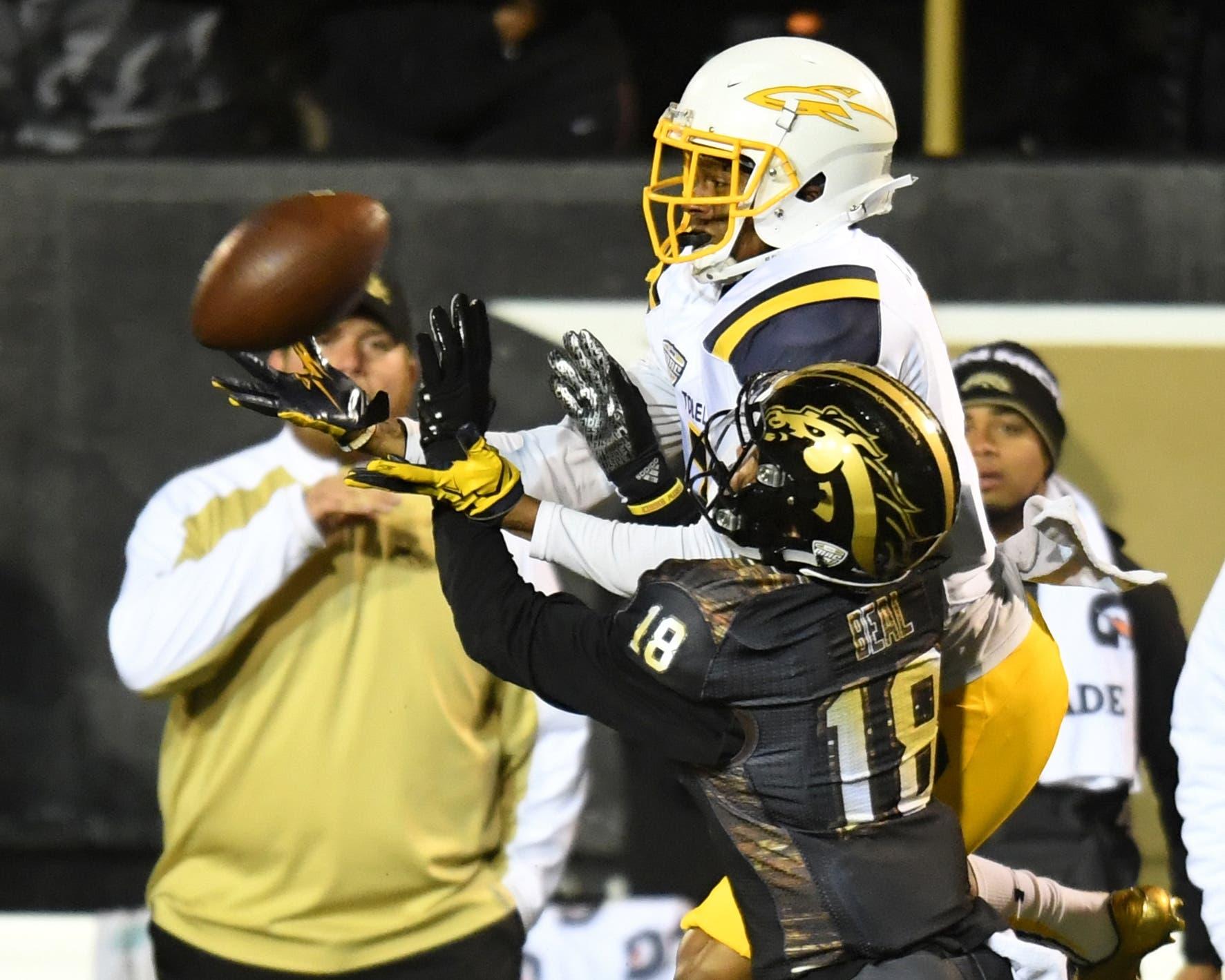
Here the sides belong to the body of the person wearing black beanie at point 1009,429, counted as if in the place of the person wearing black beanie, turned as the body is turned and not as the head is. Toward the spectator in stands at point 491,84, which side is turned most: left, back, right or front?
back

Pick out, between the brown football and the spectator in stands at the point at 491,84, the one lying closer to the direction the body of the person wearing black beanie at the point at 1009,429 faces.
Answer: the brown football

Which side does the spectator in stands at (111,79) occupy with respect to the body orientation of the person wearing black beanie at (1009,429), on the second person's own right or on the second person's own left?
on the second person's own right

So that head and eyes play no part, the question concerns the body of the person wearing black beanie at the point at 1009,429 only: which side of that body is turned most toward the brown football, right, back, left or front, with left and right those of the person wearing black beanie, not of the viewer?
front

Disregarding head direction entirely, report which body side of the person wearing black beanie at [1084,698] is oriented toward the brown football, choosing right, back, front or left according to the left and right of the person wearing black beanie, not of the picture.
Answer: front

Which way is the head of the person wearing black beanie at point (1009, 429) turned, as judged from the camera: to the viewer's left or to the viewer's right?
to the viewer's left

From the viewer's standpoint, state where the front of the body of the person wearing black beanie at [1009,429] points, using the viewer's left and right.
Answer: facing the viewer and to the left of the viewer

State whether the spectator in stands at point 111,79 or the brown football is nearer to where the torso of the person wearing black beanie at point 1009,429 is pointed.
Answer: the brown football

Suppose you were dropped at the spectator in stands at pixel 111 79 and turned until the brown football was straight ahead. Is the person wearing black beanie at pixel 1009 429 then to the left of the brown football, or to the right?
left

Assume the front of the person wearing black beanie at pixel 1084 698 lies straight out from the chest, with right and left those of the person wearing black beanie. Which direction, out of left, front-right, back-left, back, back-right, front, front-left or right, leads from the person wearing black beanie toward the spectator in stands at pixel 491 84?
right
